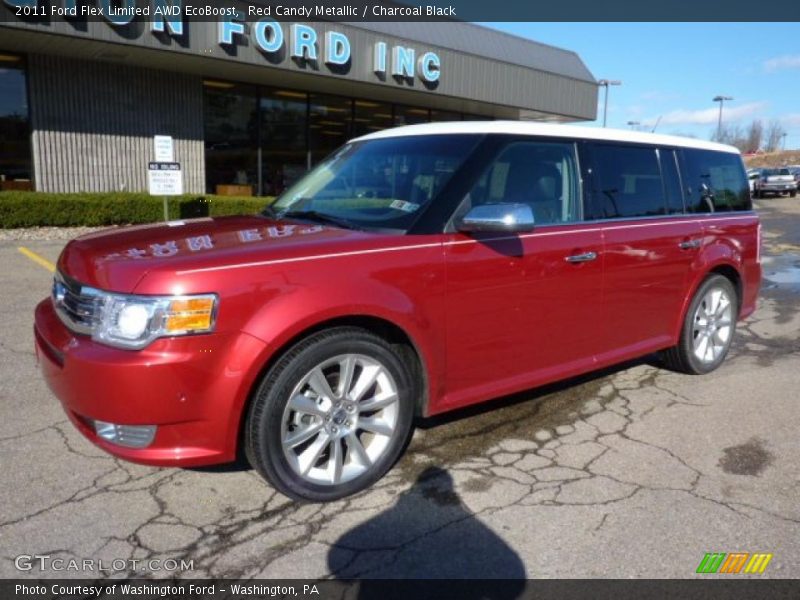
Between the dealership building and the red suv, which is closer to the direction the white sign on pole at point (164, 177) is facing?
the red suv

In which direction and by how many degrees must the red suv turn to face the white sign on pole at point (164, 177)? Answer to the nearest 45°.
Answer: approximately 90° to its right

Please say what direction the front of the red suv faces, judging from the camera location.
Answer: facing the viewer and to the left of the viewer

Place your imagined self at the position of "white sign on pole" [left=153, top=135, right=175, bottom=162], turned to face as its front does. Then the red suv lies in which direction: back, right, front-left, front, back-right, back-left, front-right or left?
front

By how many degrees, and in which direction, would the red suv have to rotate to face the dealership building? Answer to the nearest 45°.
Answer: approximately 135° to its right

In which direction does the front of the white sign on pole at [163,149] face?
toward the camera

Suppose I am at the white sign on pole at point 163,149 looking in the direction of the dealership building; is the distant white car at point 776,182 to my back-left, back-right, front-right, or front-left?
front-right

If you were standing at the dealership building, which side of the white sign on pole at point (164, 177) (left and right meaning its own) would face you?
back

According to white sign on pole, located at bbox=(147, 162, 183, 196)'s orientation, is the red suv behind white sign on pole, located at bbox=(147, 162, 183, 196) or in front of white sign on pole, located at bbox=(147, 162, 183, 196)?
in front

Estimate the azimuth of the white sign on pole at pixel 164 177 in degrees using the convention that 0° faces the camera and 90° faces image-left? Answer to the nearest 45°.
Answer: approximately 0°

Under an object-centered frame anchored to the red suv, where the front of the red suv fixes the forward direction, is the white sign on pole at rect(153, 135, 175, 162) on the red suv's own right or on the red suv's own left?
on the red suv's own right

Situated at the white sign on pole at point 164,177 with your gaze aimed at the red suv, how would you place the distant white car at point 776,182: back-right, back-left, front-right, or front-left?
back-left
